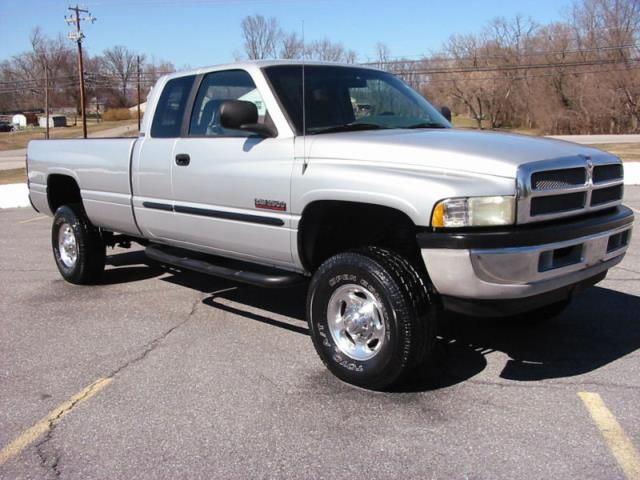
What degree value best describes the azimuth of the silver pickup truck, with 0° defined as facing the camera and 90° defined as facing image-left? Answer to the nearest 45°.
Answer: approximately 315°
